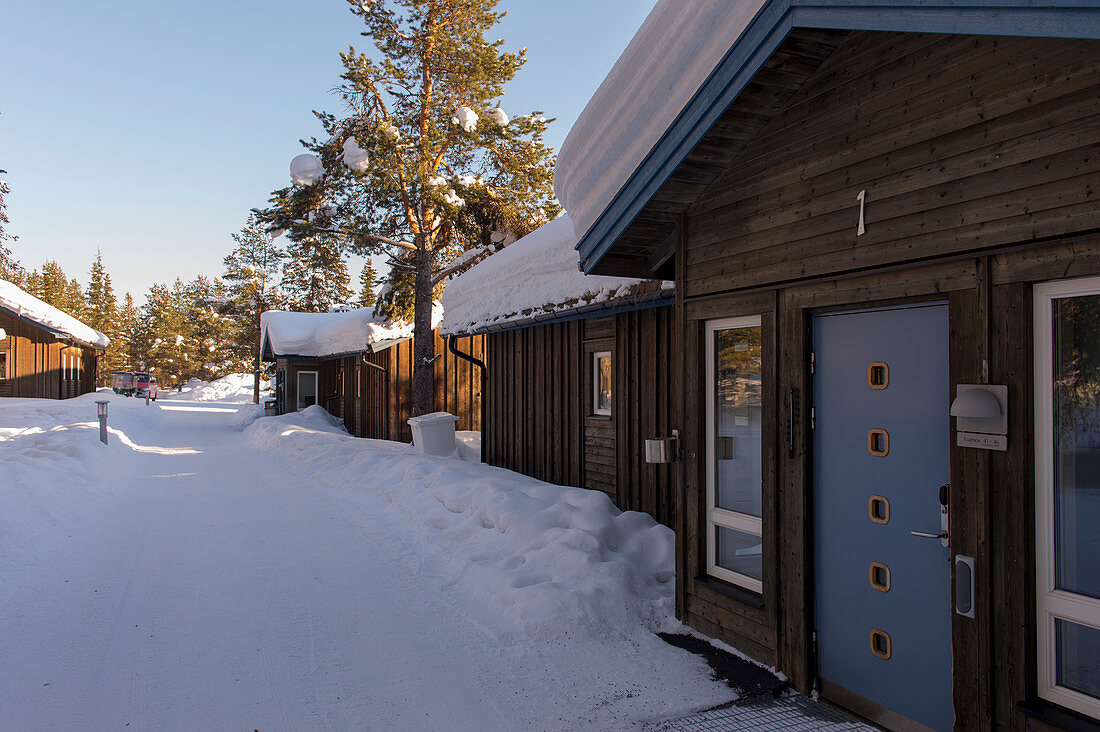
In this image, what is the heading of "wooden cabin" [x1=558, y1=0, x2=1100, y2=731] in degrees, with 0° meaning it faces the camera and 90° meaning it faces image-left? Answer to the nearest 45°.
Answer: approximately 45°

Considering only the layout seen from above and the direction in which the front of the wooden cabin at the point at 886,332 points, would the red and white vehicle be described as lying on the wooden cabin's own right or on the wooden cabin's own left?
on the wooden cabin's own right

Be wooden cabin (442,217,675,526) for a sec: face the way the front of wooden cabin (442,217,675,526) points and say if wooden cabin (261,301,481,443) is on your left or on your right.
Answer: on your right

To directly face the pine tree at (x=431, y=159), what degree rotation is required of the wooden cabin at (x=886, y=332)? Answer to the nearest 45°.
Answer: approximately 90° to its right

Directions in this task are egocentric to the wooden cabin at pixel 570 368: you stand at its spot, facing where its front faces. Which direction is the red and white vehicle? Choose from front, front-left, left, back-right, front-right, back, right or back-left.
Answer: right

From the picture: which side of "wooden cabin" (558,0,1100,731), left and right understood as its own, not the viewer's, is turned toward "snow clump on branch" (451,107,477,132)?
right

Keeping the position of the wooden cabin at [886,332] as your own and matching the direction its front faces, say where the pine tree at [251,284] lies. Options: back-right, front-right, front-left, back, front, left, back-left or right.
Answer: right

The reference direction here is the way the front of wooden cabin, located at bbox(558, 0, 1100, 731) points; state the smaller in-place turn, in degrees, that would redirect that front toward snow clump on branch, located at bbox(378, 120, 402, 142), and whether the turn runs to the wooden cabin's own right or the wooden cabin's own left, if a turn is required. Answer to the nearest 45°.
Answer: approximately 90° to the wooden cabin's own right

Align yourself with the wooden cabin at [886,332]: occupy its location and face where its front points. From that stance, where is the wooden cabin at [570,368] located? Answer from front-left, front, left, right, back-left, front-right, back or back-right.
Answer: right

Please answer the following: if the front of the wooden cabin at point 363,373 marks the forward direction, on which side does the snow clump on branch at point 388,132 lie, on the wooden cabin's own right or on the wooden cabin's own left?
on the wooden cabin's own left

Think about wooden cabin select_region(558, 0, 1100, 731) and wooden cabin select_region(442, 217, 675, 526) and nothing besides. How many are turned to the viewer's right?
0

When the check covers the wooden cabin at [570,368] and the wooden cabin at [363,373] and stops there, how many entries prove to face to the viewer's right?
0
